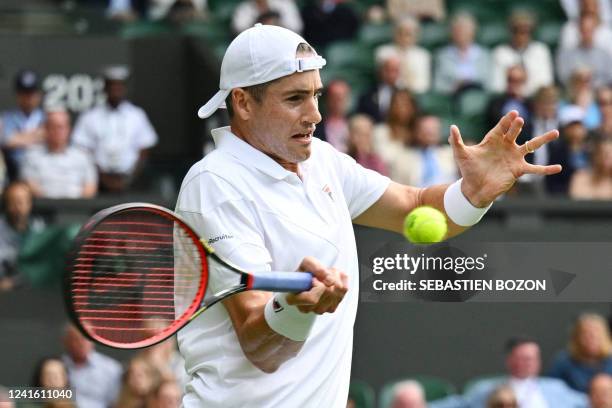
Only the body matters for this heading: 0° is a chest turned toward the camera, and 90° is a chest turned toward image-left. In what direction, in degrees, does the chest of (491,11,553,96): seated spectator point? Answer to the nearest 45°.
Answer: approximately 0°

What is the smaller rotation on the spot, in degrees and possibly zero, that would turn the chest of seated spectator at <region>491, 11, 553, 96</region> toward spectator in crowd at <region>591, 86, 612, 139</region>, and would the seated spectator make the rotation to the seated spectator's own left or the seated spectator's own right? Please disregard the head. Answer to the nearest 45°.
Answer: approximately 45° to the seated spectator's own left

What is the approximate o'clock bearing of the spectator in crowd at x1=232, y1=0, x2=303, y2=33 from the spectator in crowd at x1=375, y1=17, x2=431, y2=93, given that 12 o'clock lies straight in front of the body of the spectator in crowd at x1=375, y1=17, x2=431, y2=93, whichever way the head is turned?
the spectator in crowd at x1=232, y1=0, x2=303, y2=33 is roughly at 3 o'clock from the spectator in crowd at x1=375, y1=17, x2=431, y2=93.

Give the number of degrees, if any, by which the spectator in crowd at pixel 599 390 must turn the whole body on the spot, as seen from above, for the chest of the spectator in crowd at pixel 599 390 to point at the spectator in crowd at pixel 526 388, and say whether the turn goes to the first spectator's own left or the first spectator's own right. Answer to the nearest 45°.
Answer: approximately 90° to the first spectator's own right

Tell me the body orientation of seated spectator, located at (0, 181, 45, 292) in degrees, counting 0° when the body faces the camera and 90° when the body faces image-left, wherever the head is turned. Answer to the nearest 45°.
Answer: approximately 0°

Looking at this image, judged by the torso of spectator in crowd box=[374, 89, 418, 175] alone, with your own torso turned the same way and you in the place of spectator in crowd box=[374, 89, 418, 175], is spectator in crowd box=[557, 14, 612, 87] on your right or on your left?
on your left

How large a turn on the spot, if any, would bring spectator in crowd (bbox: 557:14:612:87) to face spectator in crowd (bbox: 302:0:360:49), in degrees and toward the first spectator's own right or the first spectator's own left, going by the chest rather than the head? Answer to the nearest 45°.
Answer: approximately 90° to the first spectator's own right
